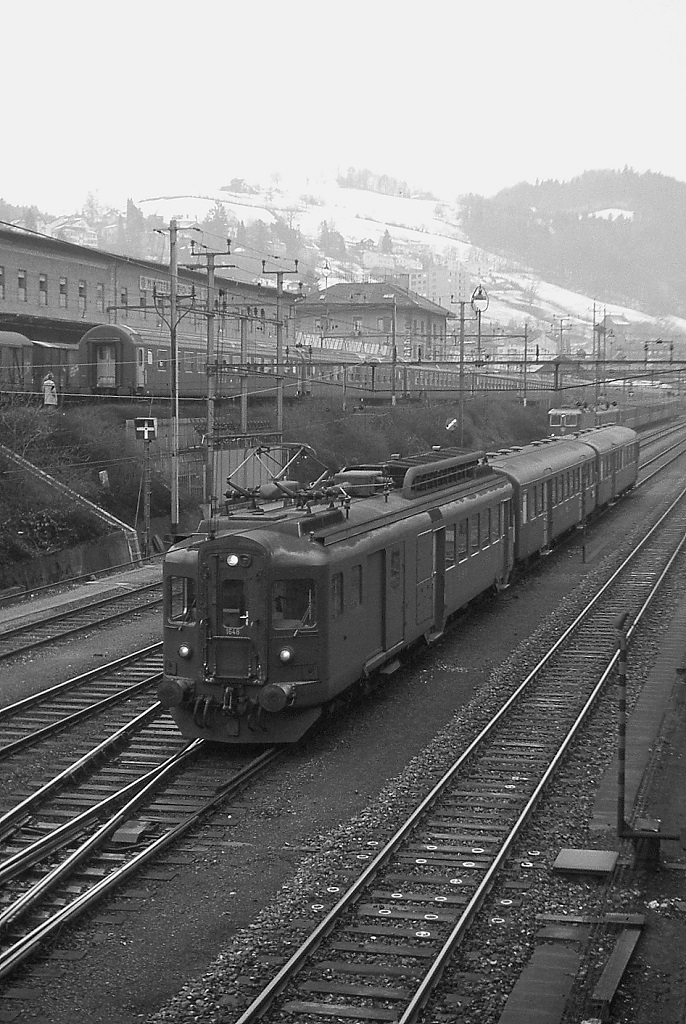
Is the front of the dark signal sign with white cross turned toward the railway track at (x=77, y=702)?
yes

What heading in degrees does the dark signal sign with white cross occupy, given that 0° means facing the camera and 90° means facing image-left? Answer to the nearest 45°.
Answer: approximately 0°

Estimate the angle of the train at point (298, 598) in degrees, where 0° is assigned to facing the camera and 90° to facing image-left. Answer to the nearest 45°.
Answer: approximately 45°

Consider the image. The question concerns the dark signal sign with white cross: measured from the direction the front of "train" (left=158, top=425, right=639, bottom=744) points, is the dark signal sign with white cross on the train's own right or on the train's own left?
on the train's own right

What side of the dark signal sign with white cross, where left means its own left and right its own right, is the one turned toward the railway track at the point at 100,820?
front

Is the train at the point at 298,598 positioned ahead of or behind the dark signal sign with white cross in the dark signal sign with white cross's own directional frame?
ahead

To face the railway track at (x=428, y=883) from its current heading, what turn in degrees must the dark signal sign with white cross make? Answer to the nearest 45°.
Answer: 0° — it already faces it

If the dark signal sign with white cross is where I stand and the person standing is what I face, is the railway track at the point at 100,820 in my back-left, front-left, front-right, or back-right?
back-left

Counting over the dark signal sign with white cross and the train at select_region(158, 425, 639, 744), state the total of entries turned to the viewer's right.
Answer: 0

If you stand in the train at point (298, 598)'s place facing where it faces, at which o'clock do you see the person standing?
The person standing is roughly at 4 o'clock from the train.
